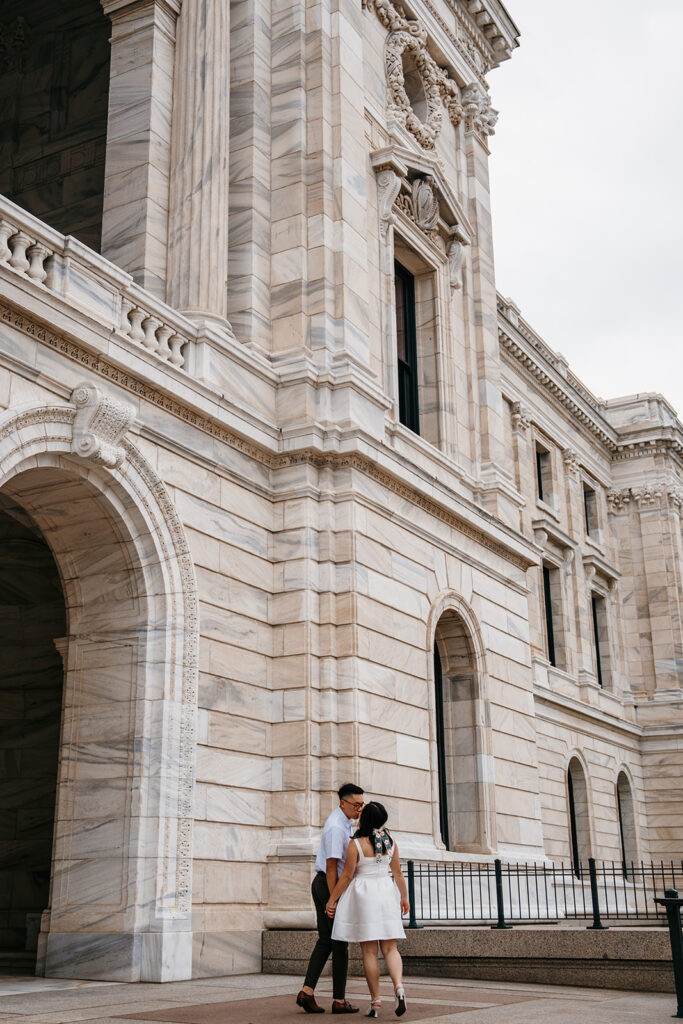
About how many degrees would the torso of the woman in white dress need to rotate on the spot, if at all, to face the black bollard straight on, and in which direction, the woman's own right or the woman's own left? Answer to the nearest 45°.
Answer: approximately 135° to the woman's own right

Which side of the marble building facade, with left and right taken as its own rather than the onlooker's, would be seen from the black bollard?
front

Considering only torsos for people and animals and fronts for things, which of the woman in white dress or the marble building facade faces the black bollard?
the marble building facade

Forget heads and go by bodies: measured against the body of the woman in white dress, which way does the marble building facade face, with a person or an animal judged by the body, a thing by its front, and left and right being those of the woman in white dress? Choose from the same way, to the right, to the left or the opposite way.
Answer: the opposite way

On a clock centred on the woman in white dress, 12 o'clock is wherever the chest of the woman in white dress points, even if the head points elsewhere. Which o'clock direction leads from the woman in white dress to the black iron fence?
The black iron fence is roughly at 2 o'clock from the woman in white dress.

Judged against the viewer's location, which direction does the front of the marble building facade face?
facing the viewer and to the right of the viewer

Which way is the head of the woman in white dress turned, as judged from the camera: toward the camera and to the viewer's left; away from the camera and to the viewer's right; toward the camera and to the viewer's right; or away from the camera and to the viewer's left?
away from the camera and to the viewer's left

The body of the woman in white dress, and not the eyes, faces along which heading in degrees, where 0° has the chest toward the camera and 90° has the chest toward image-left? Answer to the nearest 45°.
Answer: approximately 135°

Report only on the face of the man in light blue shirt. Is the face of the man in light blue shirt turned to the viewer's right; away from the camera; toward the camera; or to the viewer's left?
to the viewer's right
